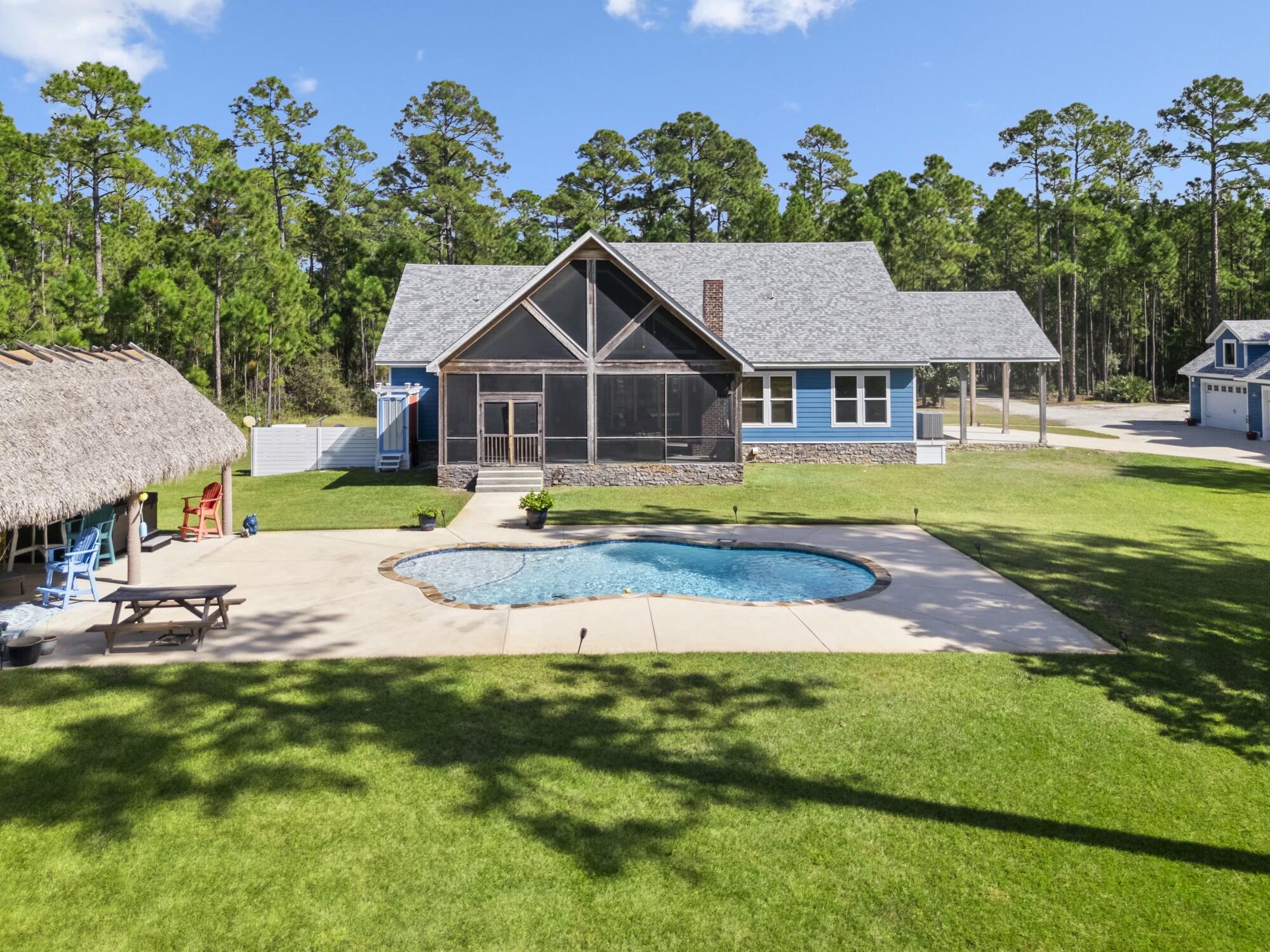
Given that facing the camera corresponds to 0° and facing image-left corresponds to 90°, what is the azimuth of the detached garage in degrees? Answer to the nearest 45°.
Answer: approximately 45°

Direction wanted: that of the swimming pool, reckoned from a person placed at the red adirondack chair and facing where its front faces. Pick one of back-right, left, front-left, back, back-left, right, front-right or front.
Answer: left

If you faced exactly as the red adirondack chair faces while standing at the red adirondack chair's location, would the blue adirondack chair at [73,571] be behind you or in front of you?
in front

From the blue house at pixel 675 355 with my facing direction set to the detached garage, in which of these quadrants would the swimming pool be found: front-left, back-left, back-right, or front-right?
back-right

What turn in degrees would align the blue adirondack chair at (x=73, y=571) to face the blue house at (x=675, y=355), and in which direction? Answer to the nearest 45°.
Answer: approximately 180°
